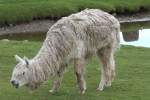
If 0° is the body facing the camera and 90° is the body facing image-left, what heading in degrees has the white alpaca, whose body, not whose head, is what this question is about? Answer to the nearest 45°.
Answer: approximately 90°
